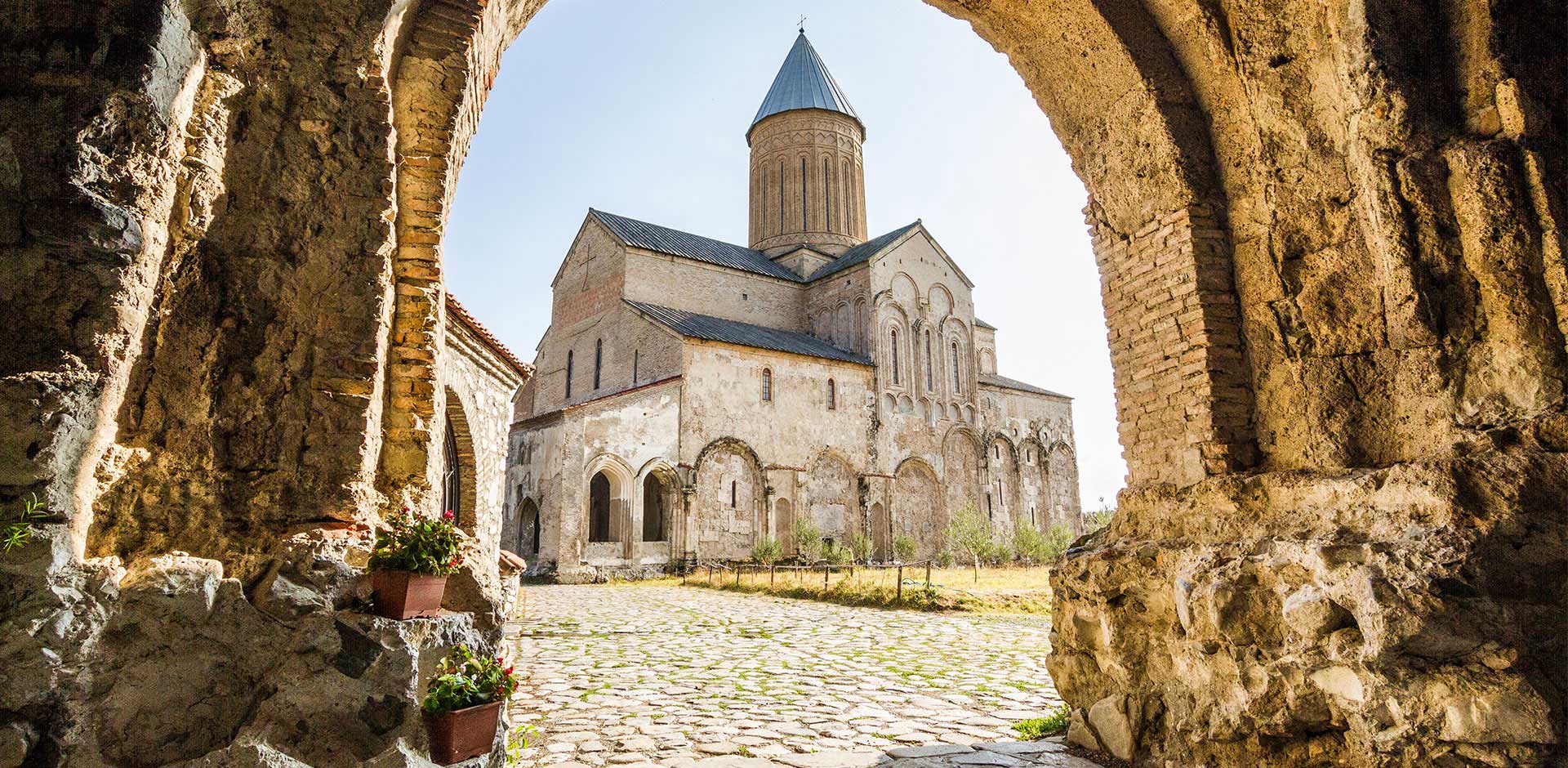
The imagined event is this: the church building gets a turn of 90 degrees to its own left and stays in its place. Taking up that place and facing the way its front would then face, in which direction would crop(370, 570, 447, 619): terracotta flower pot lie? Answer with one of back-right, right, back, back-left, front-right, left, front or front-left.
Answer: front-right

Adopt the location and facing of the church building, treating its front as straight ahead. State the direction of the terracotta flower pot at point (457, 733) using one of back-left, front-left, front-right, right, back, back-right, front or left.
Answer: front-left

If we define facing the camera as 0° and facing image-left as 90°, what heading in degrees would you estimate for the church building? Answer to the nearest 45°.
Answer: approximately 45°

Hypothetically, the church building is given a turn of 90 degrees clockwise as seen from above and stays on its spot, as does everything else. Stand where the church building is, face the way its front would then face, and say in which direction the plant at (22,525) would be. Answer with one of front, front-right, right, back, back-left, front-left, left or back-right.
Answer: back-left

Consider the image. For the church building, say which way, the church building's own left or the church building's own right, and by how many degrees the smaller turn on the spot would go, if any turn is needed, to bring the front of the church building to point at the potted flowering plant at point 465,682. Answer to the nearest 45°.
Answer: approximately 45° to the church building's own left

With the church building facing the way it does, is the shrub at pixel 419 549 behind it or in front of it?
in front

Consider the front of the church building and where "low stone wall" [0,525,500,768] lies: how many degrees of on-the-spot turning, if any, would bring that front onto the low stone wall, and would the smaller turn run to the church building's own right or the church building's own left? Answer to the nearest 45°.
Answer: approximately 45° to the church building's own left
